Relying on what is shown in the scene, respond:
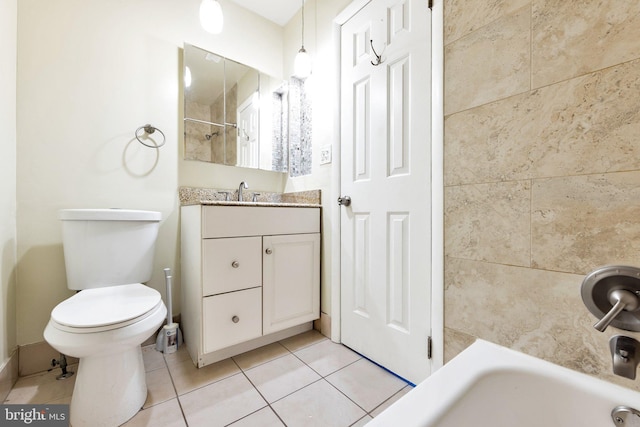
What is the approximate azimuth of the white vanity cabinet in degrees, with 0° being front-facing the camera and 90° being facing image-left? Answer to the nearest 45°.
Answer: approximately 315°

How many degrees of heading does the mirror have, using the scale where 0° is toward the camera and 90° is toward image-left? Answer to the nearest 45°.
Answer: approximately 315°
